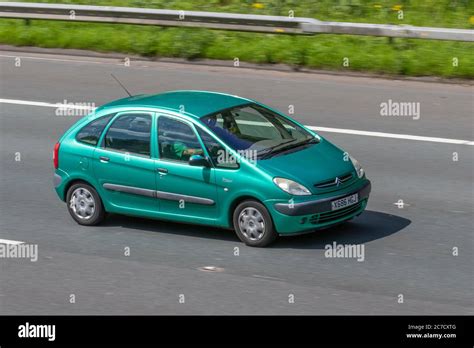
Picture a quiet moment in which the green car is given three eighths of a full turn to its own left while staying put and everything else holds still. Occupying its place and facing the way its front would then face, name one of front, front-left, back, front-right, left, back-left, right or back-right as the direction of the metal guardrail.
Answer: front

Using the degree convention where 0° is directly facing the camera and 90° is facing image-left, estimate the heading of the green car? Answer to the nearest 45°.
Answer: approximately 315°
